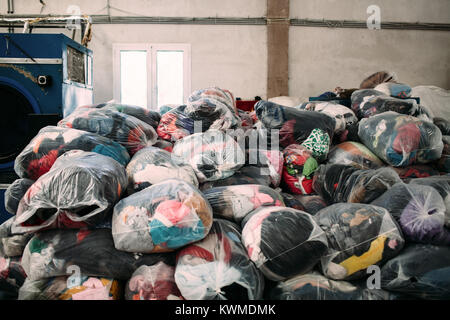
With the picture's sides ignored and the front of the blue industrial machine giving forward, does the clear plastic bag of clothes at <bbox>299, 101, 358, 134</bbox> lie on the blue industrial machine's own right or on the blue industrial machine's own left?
on the blue industrial machine's own left

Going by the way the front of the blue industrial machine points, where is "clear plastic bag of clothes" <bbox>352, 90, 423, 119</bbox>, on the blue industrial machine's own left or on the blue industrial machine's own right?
on the blue industrial machine's own left

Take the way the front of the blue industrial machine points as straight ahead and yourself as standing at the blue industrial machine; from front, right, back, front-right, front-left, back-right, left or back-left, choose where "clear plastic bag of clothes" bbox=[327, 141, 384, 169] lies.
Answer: front-left

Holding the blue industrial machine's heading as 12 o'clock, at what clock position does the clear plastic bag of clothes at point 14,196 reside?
The clear plastic bag of clothes is roughly at 12 o'clock from the blue industrial machine.

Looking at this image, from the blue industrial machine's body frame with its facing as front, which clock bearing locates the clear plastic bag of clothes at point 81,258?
The clear plastic bag of clothes is roughly at 12 o'clock from the blue industrial machine.

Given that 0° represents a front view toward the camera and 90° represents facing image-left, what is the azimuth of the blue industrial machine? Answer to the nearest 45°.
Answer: approximately 0°

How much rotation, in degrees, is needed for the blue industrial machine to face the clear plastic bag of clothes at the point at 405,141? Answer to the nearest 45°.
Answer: approximately 45° to its left

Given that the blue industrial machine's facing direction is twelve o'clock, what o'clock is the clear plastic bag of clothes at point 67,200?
The clear plastic bag of clothes is roughly at 12 o'clock from the blue industrial machine.
